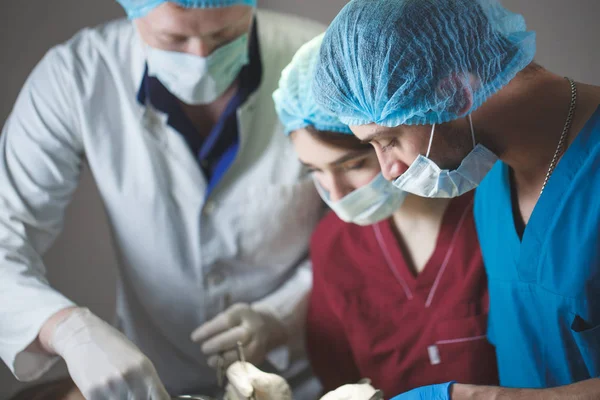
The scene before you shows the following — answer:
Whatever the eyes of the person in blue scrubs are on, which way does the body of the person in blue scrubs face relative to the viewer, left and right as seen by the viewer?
facing the viewer and to the left of the viewer

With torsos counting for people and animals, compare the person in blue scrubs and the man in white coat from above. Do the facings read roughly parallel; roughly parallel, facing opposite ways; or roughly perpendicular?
roughly perpendicular

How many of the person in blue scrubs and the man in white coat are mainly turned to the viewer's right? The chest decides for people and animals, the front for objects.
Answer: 0

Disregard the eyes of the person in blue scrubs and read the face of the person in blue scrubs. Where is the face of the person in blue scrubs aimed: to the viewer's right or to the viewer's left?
to the viewer's left

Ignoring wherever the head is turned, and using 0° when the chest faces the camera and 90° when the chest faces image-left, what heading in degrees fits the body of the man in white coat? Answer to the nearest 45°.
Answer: approximately 0°

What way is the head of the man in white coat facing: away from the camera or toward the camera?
toward the camera

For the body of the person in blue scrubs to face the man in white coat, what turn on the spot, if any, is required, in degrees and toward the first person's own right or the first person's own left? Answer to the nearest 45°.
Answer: approximately 90° to the first person's own right

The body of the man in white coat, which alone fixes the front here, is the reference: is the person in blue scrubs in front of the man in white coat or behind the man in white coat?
in front
